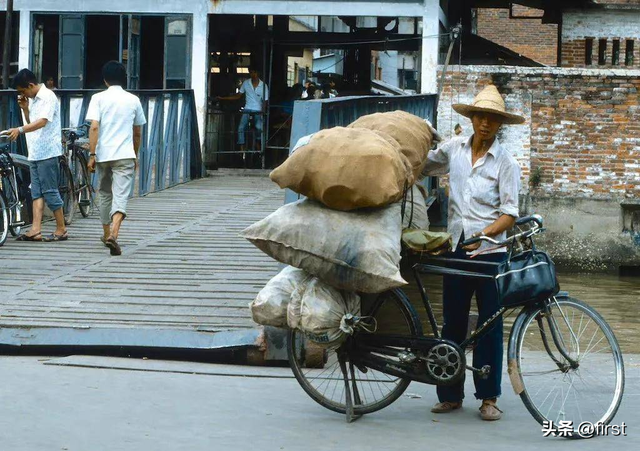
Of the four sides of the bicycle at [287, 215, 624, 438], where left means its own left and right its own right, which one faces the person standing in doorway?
left

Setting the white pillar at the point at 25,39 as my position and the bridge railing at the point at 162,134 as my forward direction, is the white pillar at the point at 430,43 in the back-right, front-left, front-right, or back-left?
front-left

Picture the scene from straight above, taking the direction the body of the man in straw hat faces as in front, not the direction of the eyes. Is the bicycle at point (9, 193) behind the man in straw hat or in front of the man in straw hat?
behind

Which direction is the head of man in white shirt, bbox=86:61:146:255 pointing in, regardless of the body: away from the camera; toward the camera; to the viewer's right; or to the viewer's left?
away from the camera

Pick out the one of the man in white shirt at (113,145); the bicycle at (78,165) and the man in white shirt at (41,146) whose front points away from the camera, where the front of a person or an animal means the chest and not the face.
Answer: the man in white shirt at (113,145)

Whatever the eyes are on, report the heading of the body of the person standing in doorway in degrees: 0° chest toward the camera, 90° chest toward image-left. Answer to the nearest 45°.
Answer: approximately 0°

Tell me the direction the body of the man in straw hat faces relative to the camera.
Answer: toward the camera

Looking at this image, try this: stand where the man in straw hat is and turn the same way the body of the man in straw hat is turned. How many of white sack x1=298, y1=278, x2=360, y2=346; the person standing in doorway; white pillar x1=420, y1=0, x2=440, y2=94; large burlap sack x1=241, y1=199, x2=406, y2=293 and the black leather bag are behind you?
2

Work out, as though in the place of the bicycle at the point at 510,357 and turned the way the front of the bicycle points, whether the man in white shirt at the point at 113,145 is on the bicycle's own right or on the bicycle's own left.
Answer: on the bicycle's own left
